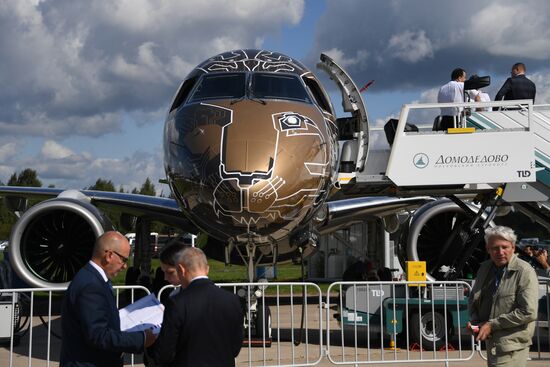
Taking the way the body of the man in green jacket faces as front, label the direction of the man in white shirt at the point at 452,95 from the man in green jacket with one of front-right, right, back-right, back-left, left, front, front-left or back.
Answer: back-right

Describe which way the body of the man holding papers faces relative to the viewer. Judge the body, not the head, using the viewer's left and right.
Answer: facing to the right of the viewer

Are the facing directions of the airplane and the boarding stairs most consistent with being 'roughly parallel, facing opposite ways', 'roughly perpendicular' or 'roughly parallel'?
roughly perpendicular

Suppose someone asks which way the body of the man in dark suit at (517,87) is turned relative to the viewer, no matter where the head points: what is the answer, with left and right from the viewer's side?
facing away from the viewer

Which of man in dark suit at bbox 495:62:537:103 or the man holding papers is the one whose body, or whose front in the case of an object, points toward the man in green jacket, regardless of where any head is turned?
the man holding papers

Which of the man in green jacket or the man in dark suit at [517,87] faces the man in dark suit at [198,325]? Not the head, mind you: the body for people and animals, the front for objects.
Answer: the man in green jacket

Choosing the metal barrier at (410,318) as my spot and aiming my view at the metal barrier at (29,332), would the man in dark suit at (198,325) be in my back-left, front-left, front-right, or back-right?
front-left

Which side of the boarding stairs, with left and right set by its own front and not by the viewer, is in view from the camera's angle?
left

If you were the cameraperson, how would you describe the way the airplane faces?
facing the viewer

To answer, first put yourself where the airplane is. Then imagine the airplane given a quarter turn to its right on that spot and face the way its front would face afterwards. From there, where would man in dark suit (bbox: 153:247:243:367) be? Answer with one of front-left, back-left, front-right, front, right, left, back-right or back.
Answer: left

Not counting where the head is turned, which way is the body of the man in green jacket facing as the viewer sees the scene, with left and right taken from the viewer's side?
facing the viewer and to the left of the viewer

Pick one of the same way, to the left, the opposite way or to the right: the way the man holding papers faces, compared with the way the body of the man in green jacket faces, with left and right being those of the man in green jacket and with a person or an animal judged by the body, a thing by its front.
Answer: the opposite way
